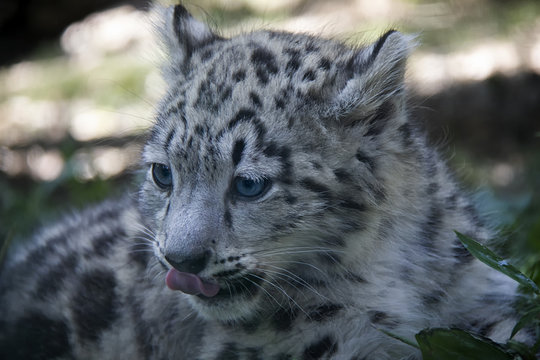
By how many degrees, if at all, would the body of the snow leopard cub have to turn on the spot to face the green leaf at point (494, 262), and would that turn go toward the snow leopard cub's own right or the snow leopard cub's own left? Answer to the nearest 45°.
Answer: approximately 45° to the snow leopard cub's own left

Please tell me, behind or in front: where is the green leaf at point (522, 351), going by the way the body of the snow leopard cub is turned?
in front

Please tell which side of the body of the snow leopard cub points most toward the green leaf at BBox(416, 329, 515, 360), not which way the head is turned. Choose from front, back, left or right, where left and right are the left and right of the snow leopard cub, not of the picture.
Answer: front
